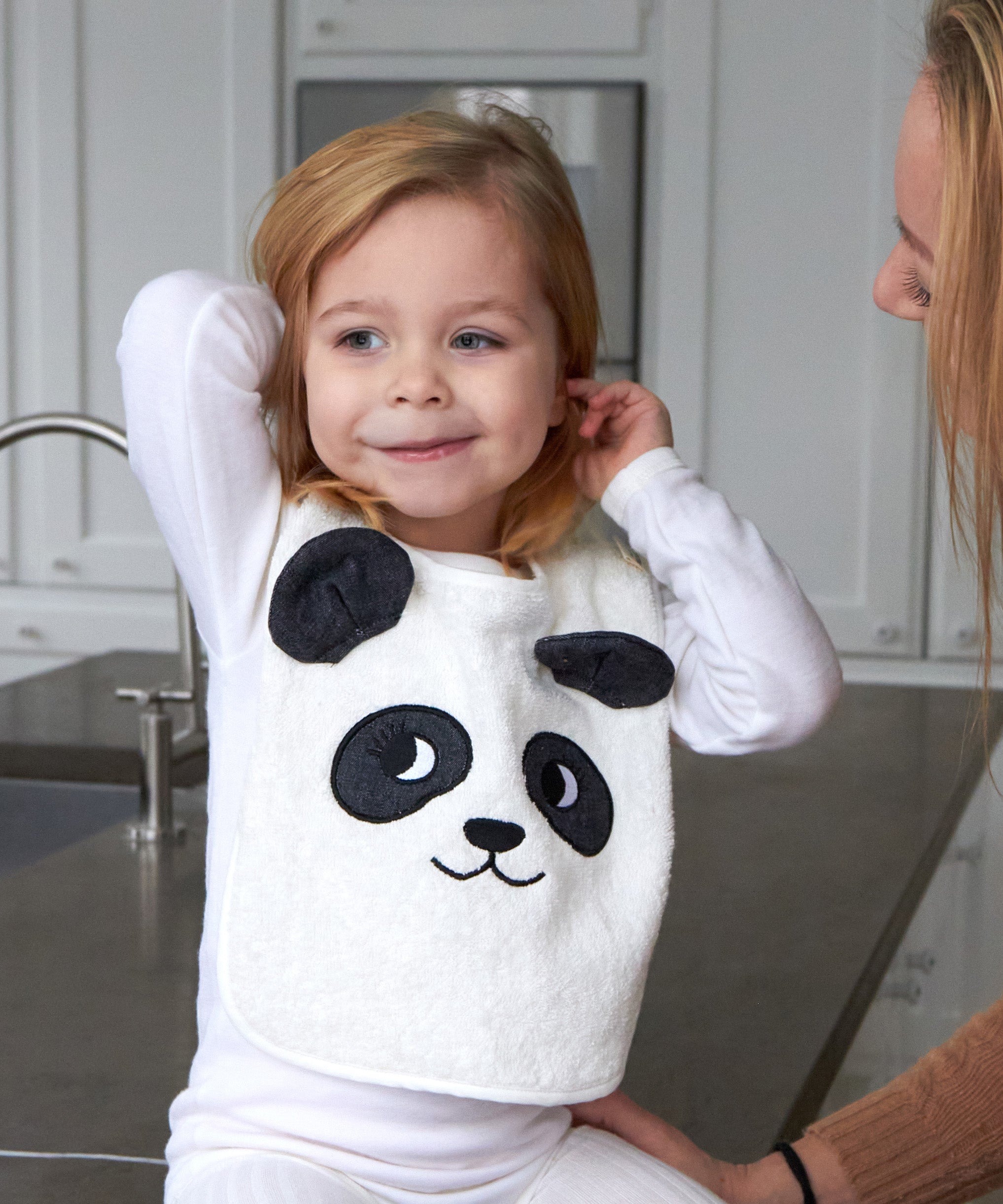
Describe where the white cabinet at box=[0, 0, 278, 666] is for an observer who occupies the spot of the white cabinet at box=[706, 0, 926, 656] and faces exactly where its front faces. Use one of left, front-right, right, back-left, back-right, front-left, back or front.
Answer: right

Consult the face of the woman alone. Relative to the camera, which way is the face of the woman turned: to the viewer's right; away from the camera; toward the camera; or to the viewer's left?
to the viewer's left

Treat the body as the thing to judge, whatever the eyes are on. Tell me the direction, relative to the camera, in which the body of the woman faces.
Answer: to the viewer's left

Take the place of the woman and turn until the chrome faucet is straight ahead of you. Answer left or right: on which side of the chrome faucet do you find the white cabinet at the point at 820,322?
right

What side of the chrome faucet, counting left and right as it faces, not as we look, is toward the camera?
left

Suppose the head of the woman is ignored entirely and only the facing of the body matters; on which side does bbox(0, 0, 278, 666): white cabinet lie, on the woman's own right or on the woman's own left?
on the woman's own right

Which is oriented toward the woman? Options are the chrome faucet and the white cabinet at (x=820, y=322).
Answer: the white cabinet
